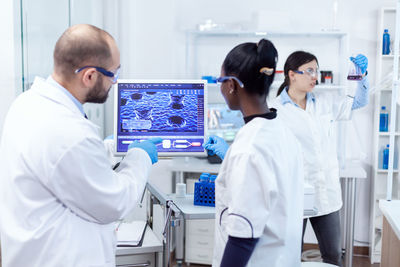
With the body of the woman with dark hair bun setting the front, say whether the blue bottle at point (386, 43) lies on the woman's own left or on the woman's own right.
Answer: on the woman's own right

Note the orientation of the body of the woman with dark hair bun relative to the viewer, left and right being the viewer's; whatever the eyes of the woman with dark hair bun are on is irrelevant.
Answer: facing away from the viewer and to the left of the viewer

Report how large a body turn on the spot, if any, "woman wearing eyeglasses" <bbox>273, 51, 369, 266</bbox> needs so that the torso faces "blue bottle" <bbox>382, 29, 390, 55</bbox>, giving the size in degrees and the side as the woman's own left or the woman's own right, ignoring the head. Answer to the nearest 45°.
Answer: approximately 135° to the woman's own left

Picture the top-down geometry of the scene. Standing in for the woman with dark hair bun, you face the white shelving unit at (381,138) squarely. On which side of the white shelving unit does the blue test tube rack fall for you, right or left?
left

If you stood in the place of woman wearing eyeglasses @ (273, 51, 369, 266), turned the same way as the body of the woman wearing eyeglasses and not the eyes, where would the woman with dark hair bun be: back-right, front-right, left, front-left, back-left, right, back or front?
front-right

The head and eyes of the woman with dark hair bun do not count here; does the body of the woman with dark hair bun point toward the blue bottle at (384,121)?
no

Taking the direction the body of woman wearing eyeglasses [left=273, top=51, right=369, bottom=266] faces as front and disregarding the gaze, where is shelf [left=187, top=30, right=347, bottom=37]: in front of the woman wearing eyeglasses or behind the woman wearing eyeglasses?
behind

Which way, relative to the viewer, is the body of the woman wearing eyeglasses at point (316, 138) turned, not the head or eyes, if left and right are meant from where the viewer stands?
facing the viewer and to the right of the viewer

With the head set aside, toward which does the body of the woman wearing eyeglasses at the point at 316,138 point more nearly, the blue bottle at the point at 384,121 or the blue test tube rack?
the blue test tube rack

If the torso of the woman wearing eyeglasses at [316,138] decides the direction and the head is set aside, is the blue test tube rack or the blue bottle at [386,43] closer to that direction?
the blue test tube rack

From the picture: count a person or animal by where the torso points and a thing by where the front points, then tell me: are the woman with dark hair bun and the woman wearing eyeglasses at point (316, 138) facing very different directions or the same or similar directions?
very different directions

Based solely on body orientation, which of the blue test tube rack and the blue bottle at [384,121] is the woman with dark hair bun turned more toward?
the blue test tube rack

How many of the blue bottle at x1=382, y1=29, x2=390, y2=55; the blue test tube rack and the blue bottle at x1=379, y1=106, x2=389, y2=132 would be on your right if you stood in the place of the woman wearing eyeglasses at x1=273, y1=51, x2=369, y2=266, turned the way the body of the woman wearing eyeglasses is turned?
1

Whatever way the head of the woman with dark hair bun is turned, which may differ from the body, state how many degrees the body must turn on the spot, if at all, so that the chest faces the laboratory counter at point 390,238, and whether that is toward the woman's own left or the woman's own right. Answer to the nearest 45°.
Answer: approximately 90° to the woman's own right

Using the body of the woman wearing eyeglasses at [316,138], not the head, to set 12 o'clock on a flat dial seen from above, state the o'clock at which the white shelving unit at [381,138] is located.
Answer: The white shelving unit is roughly at 10 o'clock from the woman wearing eyeglasses.
